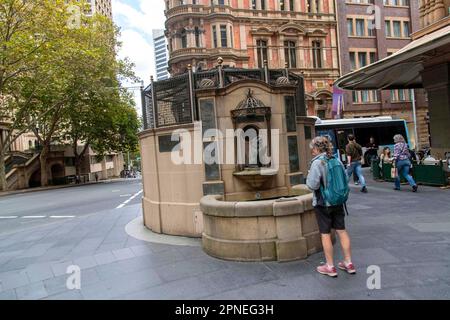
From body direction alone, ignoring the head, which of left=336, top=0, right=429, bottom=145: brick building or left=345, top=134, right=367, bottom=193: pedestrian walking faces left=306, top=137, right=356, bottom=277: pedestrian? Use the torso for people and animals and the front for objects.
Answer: the brick building

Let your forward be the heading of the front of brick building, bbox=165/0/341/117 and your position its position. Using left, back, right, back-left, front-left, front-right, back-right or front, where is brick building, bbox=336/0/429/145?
left

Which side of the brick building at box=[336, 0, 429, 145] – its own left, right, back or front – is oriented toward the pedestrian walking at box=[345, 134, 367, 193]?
front

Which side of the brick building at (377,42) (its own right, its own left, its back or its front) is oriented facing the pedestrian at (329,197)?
front

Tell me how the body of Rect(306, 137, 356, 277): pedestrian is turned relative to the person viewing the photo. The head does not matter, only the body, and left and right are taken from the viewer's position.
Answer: facing away from the viewer and to the left of the viewer

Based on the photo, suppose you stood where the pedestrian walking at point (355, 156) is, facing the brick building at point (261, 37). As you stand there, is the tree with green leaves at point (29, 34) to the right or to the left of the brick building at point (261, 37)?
left

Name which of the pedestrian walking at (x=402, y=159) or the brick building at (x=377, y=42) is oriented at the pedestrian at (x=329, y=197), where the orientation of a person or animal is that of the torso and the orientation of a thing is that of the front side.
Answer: the brick building
